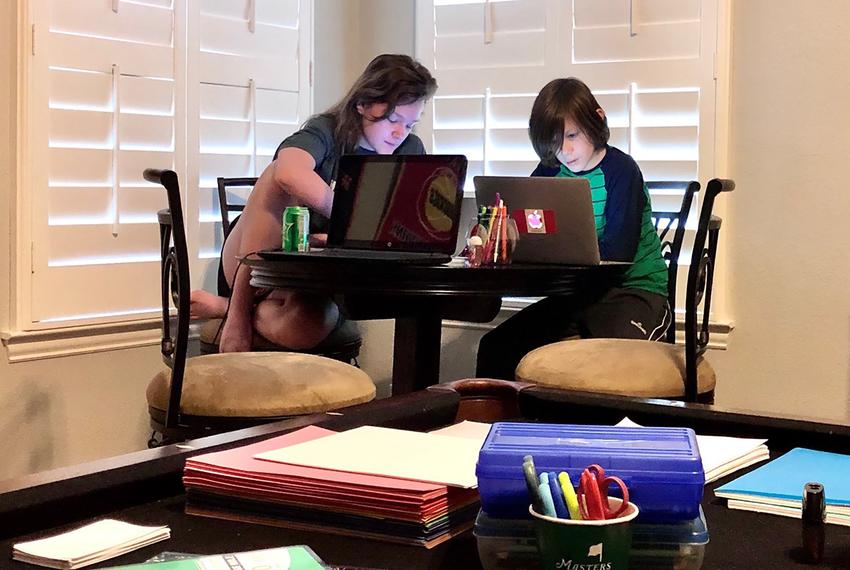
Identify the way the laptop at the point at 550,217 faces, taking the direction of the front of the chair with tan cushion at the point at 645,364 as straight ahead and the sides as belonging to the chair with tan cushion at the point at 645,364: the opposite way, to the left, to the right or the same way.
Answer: to the right

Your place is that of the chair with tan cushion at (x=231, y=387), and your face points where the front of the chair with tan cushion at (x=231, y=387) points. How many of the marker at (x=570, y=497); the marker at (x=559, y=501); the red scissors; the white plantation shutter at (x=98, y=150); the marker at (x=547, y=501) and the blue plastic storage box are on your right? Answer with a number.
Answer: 5

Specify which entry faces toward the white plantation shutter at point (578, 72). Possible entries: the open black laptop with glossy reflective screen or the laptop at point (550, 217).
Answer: the laptop

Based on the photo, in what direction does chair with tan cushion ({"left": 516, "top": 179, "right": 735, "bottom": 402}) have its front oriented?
to the viewer's left

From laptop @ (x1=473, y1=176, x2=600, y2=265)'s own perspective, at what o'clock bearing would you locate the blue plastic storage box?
The blue plastic storage box is roughly at 6 o'clock from the laptop.

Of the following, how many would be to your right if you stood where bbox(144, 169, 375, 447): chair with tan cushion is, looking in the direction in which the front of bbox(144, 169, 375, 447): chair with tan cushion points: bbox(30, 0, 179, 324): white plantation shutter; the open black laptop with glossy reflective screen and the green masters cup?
1

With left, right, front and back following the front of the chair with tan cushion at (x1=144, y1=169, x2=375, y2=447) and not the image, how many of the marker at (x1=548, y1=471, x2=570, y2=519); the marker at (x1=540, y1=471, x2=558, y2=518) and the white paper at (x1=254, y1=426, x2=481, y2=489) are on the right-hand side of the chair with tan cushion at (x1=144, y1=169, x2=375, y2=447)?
3

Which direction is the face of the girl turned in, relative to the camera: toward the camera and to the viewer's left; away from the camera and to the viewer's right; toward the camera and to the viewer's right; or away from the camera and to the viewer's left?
toward the camera and to the viewer's right

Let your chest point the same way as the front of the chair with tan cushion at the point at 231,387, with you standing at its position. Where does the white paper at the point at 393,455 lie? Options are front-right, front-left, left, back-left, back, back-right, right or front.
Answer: right

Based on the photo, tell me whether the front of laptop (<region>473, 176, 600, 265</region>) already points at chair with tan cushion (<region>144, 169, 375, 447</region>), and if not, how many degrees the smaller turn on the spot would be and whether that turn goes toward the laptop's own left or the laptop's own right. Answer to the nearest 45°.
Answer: approximately 135° to the laptop's own left

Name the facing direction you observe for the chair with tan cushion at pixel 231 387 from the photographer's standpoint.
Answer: facing to the right of the viewer

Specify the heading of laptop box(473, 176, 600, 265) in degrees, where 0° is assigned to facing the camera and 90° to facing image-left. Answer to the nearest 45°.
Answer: approximately 180°
